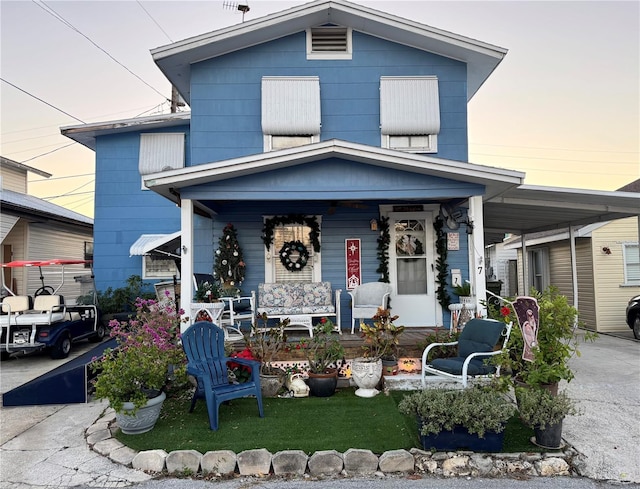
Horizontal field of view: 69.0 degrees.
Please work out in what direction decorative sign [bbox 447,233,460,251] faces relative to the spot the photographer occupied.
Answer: facing the viewer

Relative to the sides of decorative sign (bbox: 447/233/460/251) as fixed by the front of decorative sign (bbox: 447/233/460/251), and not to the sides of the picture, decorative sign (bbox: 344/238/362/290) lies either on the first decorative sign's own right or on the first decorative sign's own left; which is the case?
on the first decorative sign's own right

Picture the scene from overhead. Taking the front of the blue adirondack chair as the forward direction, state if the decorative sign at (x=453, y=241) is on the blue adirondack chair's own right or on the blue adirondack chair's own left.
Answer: on the blue adirondack chair's own left

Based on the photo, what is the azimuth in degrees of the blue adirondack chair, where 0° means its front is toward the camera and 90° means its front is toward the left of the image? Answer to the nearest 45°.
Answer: approximately 315°

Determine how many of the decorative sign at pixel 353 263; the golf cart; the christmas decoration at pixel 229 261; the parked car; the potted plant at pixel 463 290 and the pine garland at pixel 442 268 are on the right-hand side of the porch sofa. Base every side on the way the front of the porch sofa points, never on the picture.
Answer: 2

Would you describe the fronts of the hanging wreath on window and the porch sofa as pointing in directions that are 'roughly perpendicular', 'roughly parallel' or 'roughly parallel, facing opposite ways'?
roughly parallel

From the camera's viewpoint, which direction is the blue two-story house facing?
toward the camera

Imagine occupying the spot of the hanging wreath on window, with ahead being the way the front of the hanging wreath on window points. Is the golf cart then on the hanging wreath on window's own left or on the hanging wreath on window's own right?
on the hanging wreath on window's own right

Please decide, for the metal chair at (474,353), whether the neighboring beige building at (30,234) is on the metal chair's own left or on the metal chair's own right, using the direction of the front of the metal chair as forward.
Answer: on the metal chair's own right

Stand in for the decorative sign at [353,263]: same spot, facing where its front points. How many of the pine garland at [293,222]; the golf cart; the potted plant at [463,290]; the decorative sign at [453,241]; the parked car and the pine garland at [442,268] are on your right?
2

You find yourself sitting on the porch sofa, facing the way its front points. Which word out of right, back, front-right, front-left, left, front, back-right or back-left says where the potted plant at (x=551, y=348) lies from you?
front-left

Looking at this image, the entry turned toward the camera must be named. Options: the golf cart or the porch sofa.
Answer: the porch sofa

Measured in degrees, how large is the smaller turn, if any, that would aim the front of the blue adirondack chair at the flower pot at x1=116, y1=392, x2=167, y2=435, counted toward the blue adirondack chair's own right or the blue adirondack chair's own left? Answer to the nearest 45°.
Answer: approximately 90° to the blue adirondack chair's own right

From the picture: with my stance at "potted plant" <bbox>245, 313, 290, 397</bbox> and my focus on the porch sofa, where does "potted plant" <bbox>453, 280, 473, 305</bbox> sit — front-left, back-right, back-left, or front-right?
front-right

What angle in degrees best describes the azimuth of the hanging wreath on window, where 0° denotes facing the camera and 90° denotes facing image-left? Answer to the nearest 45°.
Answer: approximately 0°

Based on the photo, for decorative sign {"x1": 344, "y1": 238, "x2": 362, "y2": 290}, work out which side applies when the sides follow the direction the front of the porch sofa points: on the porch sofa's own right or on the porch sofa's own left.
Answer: on the porch sofa's own left

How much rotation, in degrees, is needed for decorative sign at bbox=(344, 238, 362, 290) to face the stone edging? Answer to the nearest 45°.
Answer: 0° — it already faces it
